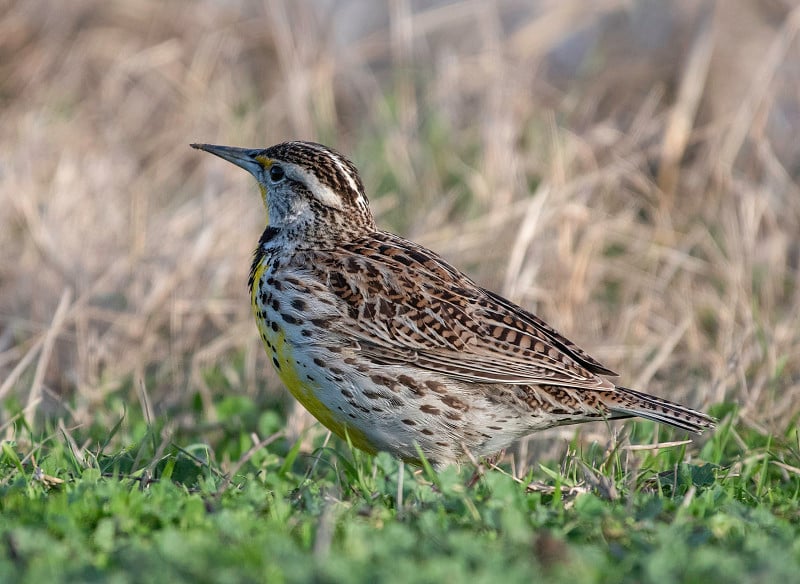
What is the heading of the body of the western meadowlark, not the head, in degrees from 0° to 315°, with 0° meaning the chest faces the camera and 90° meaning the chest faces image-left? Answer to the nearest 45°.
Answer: approximately 90°
